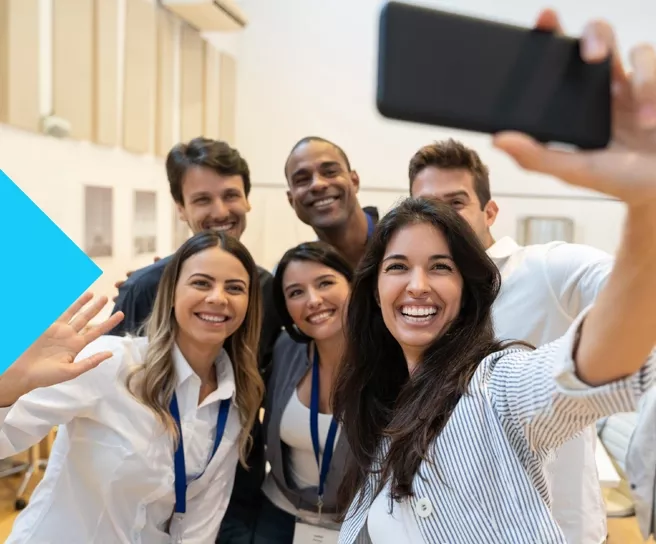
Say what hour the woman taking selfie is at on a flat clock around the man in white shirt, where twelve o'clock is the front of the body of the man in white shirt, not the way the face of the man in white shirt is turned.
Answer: The woman taking selfie is roughly at 11 o'clock from the man in white shirt.

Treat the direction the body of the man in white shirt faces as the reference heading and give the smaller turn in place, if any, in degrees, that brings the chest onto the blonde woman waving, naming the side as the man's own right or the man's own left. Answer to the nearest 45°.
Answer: approximately 45° to the man's own right

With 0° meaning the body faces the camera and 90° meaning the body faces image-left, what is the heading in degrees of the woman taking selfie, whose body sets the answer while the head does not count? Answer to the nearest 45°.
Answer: approximately 0°
